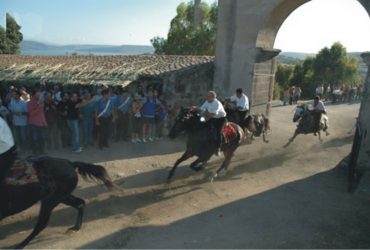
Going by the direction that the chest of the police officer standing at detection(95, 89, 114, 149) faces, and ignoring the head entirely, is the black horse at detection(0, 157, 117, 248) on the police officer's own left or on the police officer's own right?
on the police officer's own right

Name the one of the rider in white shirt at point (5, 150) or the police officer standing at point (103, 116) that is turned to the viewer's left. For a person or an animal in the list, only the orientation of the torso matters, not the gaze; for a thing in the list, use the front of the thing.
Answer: the rider in white shirt

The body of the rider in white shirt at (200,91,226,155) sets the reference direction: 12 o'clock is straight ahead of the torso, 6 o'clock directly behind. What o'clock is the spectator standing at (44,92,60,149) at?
The spectator standing is roughly at 2 o'clock from the rider in white shirt.

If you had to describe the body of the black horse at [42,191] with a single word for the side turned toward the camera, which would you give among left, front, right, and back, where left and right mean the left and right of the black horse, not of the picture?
left

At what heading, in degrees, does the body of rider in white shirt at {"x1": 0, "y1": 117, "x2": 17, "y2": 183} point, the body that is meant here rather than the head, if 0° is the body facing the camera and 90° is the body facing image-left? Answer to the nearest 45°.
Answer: approximately 90°

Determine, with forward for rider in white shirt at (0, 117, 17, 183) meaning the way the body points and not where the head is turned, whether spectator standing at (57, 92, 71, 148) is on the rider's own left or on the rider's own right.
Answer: on the rider's own right

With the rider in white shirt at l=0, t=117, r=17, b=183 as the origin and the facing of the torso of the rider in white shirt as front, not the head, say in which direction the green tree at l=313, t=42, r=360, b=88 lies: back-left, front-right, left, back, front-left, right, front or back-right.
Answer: back-right

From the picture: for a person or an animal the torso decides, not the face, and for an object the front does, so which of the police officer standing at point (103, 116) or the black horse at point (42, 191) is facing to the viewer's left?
the black horse
